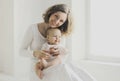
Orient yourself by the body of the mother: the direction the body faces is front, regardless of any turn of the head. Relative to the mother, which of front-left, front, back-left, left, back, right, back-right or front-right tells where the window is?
left
